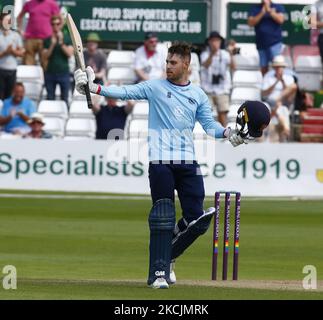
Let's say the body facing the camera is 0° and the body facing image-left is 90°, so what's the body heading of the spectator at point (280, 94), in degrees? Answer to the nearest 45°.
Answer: approximately 0°

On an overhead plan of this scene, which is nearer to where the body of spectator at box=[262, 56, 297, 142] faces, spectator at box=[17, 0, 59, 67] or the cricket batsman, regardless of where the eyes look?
the cricket batsman

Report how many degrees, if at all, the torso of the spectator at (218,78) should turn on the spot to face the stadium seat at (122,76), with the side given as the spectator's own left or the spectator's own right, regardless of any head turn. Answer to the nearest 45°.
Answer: approximately 90° to the spectator's own right

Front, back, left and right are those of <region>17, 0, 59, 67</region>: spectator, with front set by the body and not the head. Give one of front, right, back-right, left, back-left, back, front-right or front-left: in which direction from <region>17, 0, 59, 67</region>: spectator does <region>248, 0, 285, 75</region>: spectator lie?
left

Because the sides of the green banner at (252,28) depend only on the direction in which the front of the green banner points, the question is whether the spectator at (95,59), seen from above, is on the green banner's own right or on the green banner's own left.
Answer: on the green banner's own right

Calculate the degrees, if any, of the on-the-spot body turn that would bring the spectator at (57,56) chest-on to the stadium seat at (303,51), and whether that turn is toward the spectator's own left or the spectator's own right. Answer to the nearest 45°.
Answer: approximately 90° to the spectator's own left
